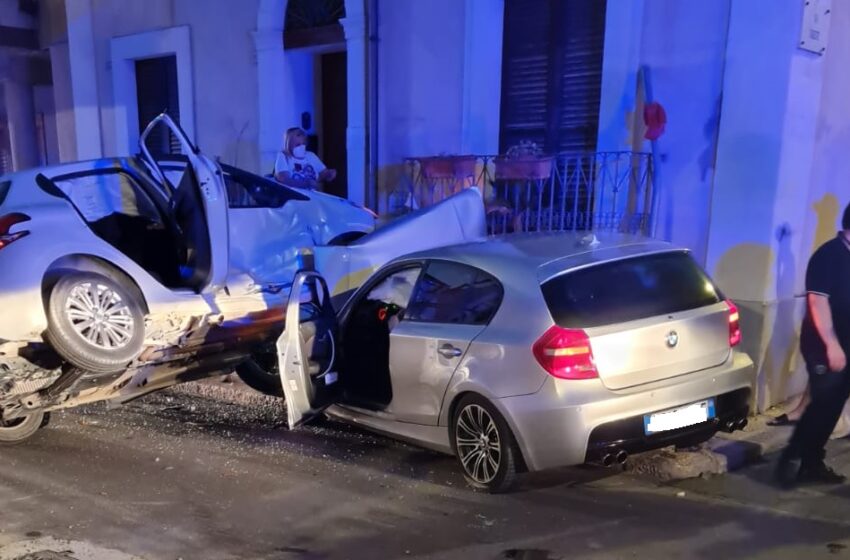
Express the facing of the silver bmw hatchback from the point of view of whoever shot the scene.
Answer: facing away from the viewer and to the left of the viewer

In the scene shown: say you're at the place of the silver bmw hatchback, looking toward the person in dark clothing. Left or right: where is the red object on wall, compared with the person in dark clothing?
left

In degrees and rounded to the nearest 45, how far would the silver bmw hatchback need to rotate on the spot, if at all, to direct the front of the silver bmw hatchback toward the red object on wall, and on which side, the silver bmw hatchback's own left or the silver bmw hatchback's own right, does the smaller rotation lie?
approximately 45° to the silver bmw hatchback's own right

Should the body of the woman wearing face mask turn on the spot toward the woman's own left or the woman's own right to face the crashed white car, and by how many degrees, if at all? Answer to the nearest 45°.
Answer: approximately 45° to the woman's own right

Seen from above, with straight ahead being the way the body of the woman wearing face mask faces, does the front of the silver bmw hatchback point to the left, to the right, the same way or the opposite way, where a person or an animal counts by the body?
the opposite way

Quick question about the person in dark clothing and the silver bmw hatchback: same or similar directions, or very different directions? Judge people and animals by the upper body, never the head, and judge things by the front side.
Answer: very different directions

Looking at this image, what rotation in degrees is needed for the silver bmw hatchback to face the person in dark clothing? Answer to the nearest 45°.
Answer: approximately 135° to its right
